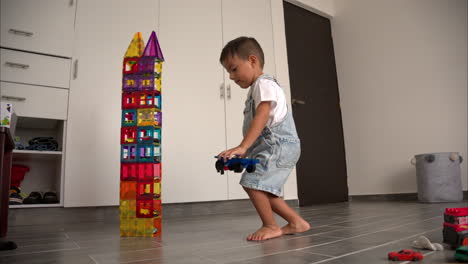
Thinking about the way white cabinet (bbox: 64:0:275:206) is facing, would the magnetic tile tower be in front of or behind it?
in front

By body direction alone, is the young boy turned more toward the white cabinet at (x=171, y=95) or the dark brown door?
the white cabinet

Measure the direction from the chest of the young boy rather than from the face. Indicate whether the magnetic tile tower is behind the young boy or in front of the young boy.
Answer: in front

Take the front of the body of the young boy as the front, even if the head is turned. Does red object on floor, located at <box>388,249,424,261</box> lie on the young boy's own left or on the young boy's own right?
on the young boy's own left

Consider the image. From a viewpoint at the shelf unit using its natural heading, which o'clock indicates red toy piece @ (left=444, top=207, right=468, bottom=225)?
The red toy piece is roughly at 11 o'clock from the shelf unit.

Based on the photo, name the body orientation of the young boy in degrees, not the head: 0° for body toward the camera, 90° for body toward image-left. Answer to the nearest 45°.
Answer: approximately 90°

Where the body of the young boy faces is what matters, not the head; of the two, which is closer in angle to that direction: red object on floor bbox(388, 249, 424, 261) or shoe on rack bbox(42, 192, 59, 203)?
the shoe on rack

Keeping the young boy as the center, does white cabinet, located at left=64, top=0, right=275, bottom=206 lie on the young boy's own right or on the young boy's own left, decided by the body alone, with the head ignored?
on the young boy's own right

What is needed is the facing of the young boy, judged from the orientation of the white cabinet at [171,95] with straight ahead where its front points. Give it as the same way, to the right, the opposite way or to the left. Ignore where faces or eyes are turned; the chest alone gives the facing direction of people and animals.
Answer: to the right

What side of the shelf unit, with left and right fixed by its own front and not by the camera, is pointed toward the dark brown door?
left

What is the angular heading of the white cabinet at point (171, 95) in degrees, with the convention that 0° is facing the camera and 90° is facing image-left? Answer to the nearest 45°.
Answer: approximately 0°

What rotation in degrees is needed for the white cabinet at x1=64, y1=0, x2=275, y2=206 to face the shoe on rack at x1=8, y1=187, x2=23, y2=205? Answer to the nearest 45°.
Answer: approximately 90° to its right
